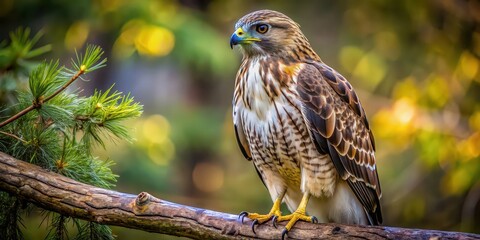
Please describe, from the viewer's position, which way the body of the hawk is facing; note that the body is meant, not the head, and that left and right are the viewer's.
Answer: facing the viewer and to the left of the viewer
